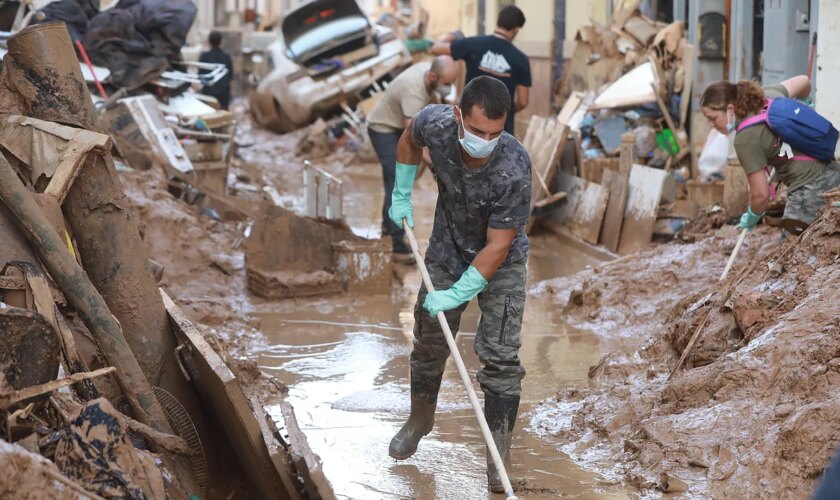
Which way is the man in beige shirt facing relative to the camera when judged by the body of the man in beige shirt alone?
to the viewer's right

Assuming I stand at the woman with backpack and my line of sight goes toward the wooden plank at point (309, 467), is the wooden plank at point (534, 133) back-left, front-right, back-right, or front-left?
back-right

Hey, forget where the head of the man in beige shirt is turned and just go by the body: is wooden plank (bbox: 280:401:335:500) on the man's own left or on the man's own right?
on the man's own right

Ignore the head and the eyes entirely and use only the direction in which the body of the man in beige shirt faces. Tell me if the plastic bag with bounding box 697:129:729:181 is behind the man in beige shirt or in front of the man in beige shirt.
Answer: in front

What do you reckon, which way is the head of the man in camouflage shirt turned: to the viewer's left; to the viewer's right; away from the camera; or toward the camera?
toward the camera

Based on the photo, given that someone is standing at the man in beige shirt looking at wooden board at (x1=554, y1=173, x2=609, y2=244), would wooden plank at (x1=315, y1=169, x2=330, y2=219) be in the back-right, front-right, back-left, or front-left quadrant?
back-left

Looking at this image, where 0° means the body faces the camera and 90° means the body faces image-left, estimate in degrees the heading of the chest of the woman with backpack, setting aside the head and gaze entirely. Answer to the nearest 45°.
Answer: approximately 90°

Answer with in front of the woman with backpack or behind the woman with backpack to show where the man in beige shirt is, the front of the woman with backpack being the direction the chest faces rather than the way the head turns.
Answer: in front

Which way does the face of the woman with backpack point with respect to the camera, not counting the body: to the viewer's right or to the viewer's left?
to the viewer's left

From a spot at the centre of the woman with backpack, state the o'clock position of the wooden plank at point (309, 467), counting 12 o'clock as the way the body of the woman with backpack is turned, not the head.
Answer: The wooden plank is roughly at 10 o'clock from the woman with backpack.

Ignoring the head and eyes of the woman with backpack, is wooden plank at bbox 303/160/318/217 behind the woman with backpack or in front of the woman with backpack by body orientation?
in front

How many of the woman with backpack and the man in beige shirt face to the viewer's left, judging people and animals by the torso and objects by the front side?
1

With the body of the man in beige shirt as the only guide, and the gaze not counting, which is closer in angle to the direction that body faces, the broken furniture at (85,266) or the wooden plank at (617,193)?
the wooden plank

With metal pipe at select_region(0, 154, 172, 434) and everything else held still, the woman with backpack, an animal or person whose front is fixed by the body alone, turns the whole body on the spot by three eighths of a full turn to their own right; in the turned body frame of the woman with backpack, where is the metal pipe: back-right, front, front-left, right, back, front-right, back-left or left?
back

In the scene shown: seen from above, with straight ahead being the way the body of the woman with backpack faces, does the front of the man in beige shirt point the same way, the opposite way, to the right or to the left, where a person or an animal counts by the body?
the opposite way
